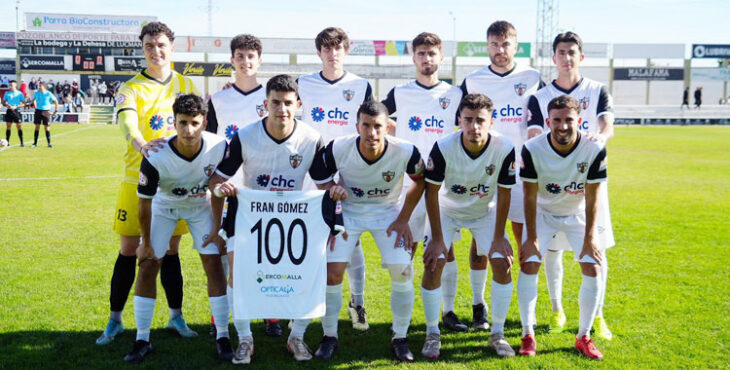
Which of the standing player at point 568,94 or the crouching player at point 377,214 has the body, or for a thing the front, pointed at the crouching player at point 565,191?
the standing player

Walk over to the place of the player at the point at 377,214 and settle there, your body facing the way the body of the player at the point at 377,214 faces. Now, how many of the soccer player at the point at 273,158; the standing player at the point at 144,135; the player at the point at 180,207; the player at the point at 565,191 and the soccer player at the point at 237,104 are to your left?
1

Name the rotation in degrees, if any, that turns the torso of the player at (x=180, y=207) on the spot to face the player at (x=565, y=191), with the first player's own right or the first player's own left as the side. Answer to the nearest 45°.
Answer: approximately 90° to the first player's own left

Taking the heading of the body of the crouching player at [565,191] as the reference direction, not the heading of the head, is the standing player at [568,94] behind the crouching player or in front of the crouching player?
behind

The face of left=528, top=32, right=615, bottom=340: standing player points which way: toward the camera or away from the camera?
toward the camera

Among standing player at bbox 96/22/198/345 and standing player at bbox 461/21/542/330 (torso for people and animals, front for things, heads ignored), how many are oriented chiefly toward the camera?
2

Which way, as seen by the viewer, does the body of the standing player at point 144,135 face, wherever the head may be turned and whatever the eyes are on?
toward the camera

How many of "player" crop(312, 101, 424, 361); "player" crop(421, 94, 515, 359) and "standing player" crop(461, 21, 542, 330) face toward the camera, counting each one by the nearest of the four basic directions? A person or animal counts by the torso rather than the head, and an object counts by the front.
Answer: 3

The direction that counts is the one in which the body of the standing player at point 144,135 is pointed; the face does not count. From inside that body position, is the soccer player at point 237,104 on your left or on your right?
on your left

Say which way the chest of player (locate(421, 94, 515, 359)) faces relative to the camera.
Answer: toward the camera

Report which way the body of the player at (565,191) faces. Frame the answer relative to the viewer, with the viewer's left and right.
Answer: facing the viewer
